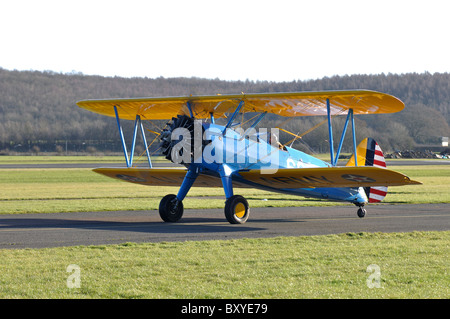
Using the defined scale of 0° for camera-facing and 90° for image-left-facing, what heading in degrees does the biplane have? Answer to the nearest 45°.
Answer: approximately 45°
